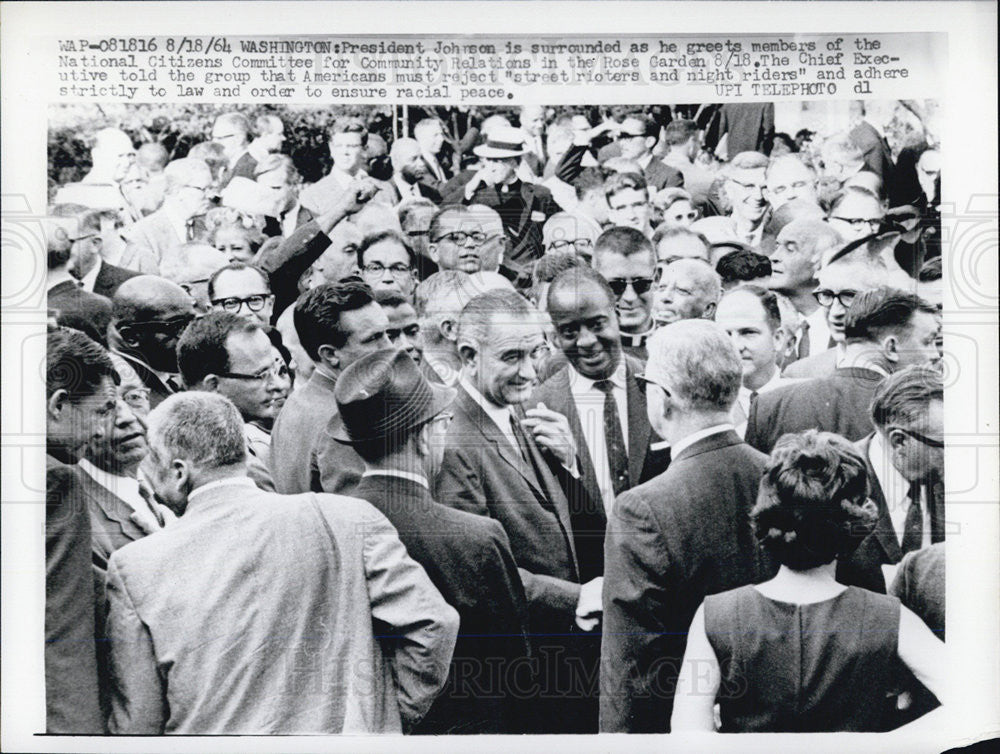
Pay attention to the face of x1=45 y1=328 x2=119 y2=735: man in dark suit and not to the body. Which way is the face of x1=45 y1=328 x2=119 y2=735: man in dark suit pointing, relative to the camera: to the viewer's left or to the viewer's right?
to the viewer's right

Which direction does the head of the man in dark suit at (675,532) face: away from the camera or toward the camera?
away from the camera

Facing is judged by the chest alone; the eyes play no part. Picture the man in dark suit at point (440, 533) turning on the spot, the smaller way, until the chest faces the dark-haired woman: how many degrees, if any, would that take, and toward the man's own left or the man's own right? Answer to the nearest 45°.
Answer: approximately 45° to the man's own right

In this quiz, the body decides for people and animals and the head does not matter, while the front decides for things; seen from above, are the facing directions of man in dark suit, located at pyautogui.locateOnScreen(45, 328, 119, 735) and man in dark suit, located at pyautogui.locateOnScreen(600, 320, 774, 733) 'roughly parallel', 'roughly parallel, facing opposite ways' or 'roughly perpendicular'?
roughly perpendicular

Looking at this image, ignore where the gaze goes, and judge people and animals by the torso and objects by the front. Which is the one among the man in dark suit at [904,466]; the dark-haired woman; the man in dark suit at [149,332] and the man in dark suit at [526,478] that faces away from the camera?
the dark-haired woman

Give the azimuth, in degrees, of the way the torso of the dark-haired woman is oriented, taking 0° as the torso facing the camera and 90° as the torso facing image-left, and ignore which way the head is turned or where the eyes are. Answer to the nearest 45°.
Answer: approximately 180°

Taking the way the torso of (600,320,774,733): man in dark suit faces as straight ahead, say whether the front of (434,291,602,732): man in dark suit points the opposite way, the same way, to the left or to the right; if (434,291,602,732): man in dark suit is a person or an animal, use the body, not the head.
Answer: the opposite way

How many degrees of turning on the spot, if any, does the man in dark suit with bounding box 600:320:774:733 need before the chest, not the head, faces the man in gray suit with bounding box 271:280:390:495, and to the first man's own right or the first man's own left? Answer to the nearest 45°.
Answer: approximately 45° to the first man's own left

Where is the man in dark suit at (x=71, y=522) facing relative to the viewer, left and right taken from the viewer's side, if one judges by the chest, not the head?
facing to the right of the viewer

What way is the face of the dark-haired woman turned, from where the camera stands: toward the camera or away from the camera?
away from the camera

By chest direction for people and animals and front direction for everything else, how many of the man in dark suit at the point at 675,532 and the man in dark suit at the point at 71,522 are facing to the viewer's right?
1

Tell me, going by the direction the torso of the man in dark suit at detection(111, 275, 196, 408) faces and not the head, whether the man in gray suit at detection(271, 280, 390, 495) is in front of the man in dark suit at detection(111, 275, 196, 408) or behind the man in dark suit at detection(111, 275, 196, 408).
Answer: in front

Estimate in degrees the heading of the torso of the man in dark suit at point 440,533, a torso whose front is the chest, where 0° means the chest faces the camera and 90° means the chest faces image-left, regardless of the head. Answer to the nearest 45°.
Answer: approximately 225°

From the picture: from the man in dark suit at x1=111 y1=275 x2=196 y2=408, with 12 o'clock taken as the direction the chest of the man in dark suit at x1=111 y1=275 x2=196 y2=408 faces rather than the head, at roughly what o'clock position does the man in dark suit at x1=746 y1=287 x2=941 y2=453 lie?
the man in dark suit at x1=746 y1=287 x2=941 y2=453 is roughly at 11 o'clock from the man in dark suit at x1=111 y1=275 x2=196 y2=408.

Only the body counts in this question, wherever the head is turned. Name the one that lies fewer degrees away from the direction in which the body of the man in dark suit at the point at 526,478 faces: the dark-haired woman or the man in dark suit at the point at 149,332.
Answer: the dark-haired woman
